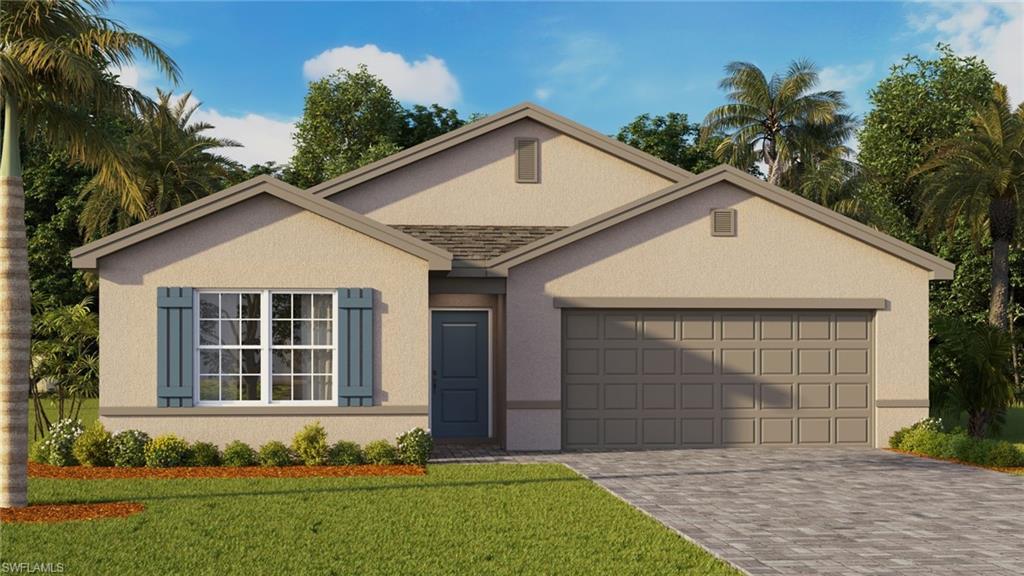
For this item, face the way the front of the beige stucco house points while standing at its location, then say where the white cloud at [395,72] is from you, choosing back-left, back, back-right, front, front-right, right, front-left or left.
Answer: back

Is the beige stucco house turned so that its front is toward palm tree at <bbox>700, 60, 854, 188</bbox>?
no

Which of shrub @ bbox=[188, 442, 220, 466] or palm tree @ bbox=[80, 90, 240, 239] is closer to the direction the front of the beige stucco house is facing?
the shrub

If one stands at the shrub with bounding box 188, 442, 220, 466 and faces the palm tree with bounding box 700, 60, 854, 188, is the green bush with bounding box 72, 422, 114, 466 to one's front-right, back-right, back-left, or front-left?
back-left

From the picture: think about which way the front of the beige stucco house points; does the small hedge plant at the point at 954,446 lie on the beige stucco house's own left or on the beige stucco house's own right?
on the beige stucco house's own left

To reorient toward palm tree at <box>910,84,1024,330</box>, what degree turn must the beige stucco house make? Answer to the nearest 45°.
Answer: approximately 135° to its left

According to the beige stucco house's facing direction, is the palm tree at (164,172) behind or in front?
behind

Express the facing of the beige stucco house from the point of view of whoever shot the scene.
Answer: facing the viewer

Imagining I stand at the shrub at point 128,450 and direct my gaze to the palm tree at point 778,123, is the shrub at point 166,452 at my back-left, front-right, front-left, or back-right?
front-right

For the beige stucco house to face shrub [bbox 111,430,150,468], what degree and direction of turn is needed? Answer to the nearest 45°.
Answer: approximately 45° to its right

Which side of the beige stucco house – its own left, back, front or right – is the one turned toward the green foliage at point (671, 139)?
back
